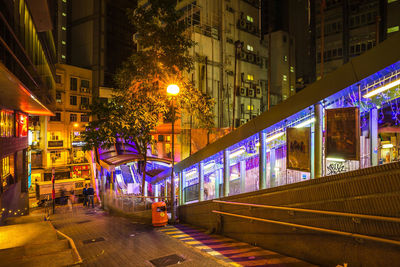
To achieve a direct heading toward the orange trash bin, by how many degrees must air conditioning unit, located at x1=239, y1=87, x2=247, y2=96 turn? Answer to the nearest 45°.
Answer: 0° — it already faces it

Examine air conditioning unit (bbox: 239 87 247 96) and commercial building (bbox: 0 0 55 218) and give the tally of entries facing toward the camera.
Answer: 1

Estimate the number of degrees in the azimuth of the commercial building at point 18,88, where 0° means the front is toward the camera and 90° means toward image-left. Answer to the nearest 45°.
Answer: approximately 270°

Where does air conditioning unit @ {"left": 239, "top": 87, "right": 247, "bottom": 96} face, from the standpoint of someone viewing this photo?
facing the viewer
